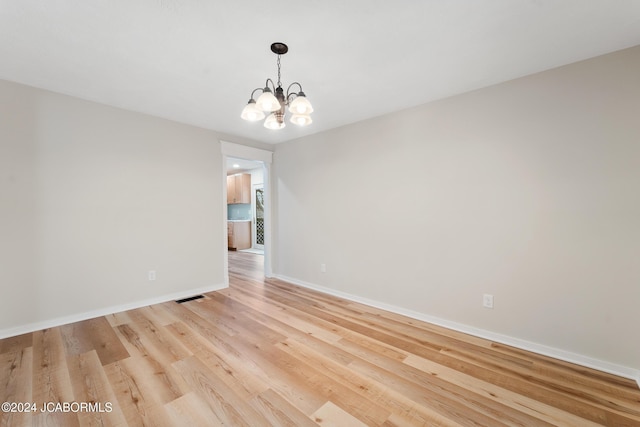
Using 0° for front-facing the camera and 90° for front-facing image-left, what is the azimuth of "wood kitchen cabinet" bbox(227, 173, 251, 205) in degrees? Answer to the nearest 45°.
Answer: approximately 45°

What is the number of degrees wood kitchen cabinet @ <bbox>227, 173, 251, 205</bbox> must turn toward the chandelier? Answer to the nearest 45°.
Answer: approximately 45° to its left
